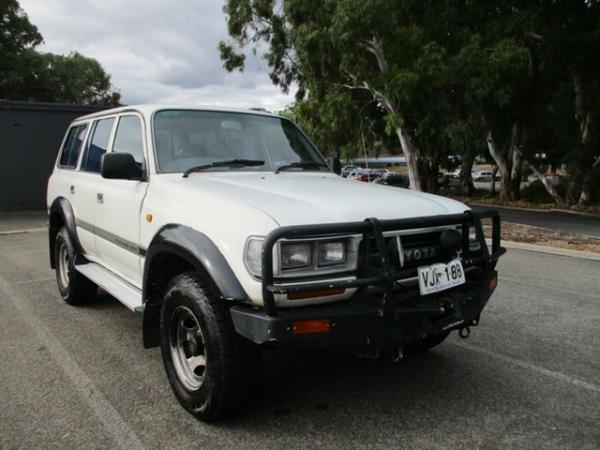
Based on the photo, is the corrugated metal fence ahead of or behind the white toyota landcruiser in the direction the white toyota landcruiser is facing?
behind

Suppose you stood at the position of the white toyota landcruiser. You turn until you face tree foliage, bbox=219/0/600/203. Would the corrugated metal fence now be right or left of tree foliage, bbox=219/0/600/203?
left

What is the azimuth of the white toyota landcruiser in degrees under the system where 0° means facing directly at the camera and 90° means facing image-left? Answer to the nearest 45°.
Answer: approximately 315°

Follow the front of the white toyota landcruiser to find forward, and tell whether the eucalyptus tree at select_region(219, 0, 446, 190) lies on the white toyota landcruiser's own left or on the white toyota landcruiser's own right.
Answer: on the white toyota landcruiser's own left

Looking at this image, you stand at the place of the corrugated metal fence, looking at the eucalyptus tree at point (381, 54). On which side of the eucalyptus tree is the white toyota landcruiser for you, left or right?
right

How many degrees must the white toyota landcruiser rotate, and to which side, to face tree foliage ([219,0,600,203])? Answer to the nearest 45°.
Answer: approximately 135° to its left
